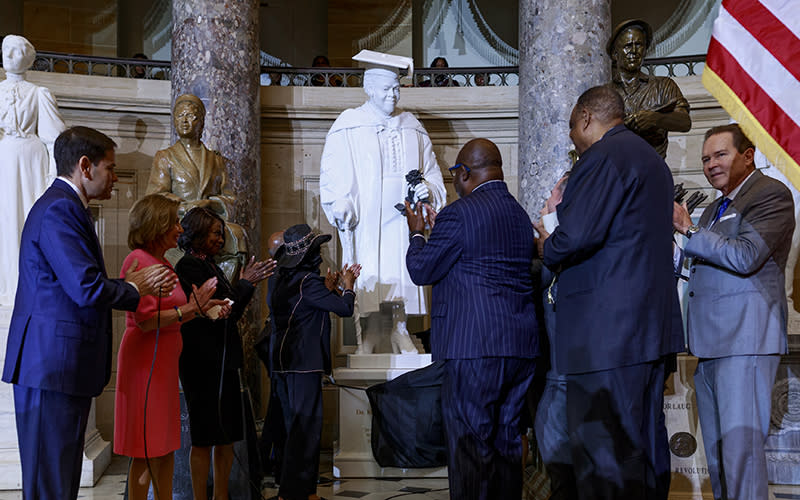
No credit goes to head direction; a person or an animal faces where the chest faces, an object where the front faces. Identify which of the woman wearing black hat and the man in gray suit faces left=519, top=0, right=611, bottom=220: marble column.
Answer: the woman wearing black hat

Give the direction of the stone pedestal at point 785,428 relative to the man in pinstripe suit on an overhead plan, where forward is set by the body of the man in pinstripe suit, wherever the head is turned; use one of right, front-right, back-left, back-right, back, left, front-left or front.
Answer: right

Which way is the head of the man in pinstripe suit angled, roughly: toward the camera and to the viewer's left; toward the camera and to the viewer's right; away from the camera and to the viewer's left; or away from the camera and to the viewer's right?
away from the camera and to the viewer's left

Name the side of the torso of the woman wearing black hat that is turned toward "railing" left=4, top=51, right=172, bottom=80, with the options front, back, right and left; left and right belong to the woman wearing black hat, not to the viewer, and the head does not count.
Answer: left

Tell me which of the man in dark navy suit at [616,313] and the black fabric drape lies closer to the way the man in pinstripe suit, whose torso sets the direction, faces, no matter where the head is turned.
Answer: the black fabric drape

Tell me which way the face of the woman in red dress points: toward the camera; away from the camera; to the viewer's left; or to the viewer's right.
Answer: to the viewer's right

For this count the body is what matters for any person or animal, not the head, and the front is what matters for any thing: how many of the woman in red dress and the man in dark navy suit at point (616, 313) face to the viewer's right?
1

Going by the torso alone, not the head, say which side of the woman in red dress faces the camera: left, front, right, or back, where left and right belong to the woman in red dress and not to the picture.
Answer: right

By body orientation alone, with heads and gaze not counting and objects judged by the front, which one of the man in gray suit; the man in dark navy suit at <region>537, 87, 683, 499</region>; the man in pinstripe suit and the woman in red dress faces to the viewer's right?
the woman in red dress

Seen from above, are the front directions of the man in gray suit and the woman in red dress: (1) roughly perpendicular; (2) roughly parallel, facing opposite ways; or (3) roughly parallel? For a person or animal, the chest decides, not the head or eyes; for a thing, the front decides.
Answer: roughly parallel, facing opposite ways

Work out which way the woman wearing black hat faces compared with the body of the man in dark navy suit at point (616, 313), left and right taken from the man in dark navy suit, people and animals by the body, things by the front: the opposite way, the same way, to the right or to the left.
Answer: to the right

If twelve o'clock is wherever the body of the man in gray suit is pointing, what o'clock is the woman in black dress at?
The woman in black dress is roughly at 1 o'clock from the man in gray suit.

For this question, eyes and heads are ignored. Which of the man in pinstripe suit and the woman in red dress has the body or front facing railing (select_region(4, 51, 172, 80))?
the man in pinstripe suit

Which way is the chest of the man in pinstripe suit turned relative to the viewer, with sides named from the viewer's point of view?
facing away from the viewer and to the left of the viewer
